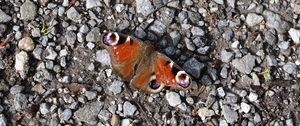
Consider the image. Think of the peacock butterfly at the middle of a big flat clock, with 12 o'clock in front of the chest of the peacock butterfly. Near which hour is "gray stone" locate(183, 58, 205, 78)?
The gray stone is roughly at 1 o'clock from the peacock butterfly.

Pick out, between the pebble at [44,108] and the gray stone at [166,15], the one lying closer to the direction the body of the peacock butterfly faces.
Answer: the gray stone

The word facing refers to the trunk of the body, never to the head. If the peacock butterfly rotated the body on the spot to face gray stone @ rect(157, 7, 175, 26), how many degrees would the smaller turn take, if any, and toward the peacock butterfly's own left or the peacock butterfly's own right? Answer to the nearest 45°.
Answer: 0° — it already faces it

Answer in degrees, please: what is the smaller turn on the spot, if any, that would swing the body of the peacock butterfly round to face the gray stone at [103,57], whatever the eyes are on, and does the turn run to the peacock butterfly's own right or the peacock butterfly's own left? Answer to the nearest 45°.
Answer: approximately 90° to the peacock butterfly's own left

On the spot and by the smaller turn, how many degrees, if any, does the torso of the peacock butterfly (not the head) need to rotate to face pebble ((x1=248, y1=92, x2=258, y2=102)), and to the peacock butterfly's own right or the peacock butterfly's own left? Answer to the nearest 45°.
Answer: approximately 45° to the peacock butterfly's own right

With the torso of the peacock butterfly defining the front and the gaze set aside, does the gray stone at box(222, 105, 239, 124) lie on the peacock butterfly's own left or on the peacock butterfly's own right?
on the peacock butterfly's own right

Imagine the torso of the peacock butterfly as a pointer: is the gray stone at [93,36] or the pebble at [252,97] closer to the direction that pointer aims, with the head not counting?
the pebble

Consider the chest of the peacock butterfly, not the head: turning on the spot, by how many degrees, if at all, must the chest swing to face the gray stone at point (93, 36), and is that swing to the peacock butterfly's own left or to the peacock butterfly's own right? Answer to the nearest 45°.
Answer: approximately 90° to the peacock butterfly's own left

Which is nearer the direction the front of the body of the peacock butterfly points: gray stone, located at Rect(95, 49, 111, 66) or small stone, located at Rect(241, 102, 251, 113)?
the small stone

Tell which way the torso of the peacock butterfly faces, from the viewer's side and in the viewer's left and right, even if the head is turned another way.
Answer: facing away from the viewer and to the right of the viewer

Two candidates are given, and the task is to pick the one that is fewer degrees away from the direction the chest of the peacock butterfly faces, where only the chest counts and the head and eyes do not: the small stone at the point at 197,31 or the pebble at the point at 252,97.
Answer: the small stone

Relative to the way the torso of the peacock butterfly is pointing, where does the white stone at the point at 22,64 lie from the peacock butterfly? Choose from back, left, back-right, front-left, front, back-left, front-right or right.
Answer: back-left

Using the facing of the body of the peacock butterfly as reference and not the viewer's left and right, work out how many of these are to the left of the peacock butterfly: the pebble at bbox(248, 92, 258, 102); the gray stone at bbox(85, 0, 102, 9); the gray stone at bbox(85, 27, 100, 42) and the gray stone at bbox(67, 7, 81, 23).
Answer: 3

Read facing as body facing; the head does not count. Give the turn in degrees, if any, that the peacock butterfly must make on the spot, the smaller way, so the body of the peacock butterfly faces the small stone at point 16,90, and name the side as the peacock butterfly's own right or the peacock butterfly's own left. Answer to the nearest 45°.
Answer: approximately 135° to the peacock butterfly's own left
